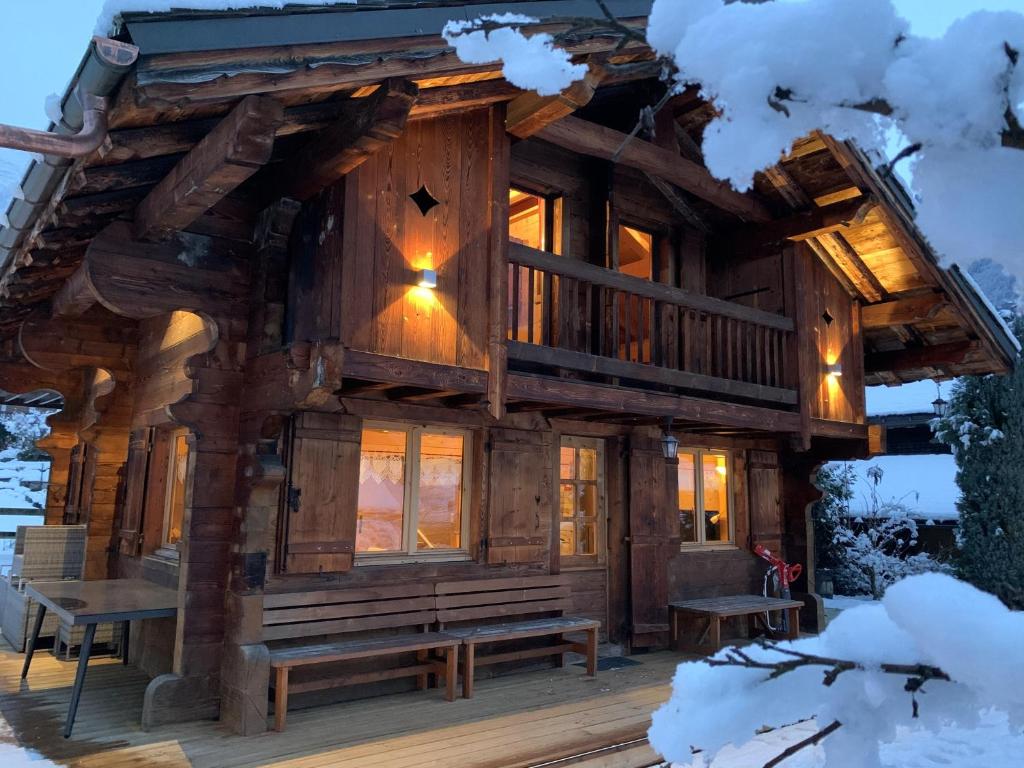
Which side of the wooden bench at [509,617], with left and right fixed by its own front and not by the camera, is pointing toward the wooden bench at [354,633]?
right

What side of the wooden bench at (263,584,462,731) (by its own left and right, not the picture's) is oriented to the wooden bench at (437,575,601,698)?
left

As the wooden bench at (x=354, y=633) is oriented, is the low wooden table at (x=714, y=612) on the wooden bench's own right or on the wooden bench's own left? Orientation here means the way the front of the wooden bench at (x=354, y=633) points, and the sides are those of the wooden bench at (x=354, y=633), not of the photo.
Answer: on the wooden bench's own left

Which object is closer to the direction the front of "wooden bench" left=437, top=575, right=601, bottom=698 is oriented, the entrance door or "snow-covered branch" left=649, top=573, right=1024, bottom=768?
the snow-covered branch

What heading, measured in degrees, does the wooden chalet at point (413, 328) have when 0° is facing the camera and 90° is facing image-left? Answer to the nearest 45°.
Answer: approximately 315°

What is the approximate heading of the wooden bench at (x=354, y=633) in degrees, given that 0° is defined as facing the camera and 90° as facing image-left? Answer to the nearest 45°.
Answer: approximately 315°

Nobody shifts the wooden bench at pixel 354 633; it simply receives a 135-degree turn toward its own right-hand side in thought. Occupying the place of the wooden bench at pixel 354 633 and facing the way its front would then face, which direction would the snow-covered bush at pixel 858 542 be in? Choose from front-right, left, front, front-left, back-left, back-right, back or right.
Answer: back-right
